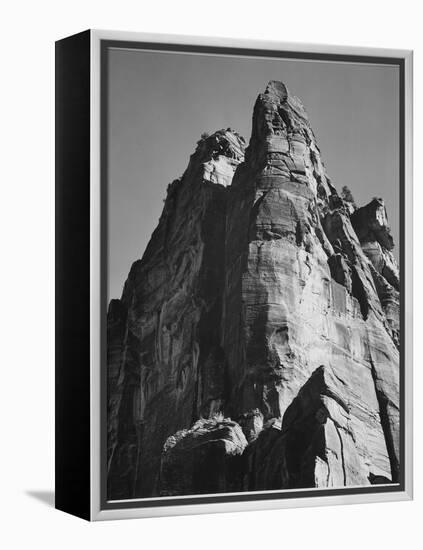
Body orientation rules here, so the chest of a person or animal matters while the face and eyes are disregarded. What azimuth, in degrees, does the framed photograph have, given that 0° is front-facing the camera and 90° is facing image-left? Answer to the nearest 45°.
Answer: approximately 315°
